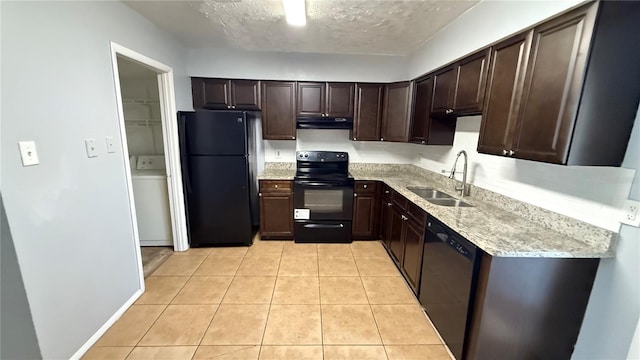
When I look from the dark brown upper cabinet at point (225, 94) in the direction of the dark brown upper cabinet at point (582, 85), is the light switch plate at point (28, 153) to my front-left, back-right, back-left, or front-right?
front-right

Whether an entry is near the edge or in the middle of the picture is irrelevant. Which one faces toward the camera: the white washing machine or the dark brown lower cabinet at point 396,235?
the white washing machine

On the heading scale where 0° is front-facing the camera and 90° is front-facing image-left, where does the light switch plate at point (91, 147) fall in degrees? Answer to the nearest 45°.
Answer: approximately 315°

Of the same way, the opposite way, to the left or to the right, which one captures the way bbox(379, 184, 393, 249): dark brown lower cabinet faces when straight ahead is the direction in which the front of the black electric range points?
to the right

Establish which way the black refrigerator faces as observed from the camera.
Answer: facing the viewer

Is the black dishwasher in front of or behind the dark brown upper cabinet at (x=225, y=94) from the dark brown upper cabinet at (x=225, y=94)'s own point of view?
in front

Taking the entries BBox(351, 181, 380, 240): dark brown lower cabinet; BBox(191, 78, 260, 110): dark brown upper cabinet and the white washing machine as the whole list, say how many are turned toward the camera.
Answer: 3

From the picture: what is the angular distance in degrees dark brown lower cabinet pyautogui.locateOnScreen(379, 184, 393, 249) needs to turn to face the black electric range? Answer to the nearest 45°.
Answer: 0° — it already faces it

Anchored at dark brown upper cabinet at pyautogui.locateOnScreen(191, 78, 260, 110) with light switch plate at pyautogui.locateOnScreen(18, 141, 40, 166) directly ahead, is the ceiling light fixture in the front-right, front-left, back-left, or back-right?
front-left

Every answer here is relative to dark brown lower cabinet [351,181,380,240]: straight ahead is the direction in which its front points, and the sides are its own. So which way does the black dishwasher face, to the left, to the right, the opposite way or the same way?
to the right

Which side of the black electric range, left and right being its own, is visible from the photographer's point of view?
front

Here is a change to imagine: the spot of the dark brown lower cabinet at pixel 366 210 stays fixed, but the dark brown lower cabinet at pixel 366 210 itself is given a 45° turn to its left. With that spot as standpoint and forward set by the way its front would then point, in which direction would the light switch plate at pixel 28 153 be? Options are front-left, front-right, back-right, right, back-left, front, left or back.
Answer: right

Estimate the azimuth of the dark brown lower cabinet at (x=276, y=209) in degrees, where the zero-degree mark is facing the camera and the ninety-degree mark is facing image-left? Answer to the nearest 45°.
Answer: approximately 0°

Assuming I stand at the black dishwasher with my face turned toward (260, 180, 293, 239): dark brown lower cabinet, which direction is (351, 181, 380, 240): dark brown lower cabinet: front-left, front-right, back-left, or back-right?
front-right

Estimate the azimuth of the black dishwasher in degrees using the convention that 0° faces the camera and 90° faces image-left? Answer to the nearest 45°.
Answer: approximately 45°

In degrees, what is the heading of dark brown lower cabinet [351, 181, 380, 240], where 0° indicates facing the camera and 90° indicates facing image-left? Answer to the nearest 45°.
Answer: approximately 0°
